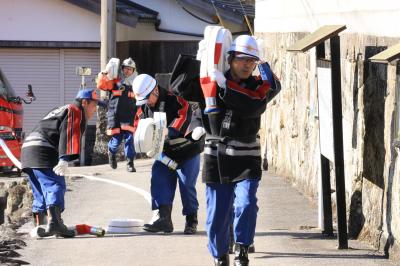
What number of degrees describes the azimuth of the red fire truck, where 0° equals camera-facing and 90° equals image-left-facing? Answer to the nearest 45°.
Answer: approximately 315°

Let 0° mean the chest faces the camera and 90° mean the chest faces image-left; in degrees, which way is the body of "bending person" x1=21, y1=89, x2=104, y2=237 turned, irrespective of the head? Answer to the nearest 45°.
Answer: approximately 270°

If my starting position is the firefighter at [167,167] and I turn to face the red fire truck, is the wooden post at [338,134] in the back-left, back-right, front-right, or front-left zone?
back-right

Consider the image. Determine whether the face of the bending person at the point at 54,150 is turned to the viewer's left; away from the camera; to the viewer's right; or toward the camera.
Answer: to the viewer's right

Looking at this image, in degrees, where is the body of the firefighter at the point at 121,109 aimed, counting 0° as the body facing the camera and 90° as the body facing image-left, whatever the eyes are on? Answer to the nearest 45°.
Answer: approximately 0°

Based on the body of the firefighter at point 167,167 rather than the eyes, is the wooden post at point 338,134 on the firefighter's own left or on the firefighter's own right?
on the firefighter's own left

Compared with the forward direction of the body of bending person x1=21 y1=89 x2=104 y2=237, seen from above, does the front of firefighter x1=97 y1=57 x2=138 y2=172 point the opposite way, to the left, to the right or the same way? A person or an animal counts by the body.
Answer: to the right

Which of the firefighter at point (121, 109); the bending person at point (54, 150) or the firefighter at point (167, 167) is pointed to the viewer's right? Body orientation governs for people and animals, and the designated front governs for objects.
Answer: the bending person
